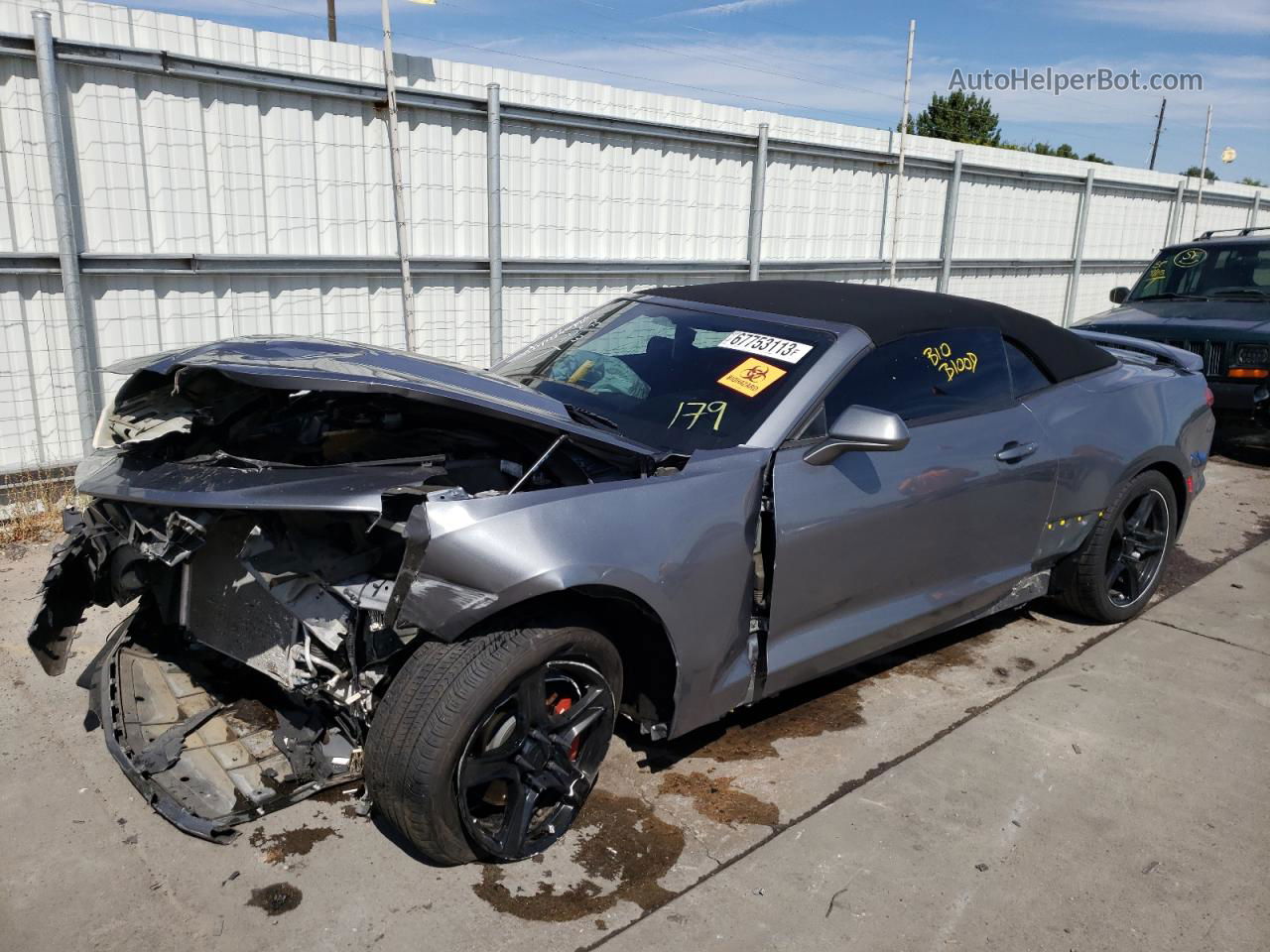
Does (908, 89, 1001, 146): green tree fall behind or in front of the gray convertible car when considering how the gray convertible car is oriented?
behind

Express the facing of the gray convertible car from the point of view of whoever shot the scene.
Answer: facing the viewer and to the left of the viewer

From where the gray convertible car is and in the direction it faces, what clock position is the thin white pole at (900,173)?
The thin white pole is roughly at 5 o'clock from the gray convertible car.

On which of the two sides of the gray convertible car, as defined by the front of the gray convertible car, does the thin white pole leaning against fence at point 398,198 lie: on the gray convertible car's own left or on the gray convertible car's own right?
on the gray convertible car's own right

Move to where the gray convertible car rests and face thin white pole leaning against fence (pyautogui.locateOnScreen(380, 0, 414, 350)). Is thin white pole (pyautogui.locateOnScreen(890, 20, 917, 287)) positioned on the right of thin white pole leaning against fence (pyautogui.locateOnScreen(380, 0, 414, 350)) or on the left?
right

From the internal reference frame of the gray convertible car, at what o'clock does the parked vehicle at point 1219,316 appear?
The parked vehicle is roughly at 6 o'clock from the gray convertible car.
